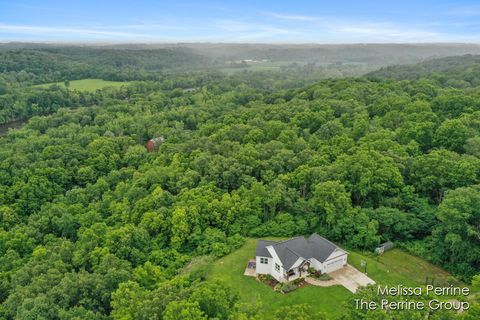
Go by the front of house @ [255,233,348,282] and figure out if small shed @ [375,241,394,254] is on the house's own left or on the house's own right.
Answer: on the house's own left

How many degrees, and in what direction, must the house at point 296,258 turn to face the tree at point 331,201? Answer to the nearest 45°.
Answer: approximately 135° to its left

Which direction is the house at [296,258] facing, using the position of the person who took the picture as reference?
facing the viewer and to the right of the viewer

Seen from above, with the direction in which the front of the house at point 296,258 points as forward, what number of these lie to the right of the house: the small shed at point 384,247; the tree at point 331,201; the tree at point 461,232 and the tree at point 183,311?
1

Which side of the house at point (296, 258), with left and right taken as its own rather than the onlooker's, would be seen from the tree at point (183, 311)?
right

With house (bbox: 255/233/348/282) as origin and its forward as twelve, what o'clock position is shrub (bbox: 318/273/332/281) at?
The shrub is roughly at 11 o'clock from the house.

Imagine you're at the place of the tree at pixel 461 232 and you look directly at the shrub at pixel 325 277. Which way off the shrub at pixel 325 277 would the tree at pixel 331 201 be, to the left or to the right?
right

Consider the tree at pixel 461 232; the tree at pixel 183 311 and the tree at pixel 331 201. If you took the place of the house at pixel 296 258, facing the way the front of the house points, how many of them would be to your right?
1

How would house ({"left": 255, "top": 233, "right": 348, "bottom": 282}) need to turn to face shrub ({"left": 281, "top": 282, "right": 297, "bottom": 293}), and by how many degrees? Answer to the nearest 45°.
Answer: approximately 45° to its right
